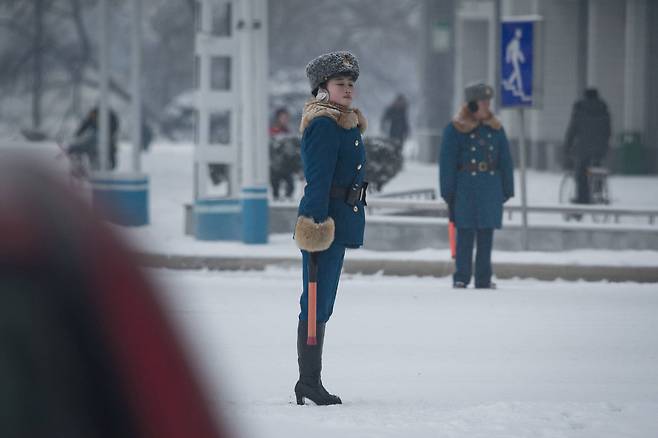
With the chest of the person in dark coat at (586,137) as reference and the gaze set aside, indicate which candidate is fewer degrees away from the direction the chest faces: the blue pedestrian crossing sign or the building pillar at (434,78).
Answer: the building pillar

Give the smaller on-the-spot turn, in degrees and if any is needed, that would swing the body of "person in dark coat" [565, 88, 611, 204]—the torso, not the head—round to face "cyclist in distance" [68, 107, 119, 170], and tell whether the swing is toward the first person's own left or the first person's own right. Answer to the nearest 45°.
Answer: approximately 45° to the first person's own left

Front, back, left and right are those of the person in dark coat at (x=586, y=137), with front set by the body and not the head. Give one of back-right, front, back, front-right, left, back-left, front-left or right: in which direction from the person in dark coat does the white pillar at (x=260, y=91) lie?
back-left

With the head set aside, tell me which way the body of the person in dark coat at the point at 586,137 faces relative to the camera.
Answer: away from the camera

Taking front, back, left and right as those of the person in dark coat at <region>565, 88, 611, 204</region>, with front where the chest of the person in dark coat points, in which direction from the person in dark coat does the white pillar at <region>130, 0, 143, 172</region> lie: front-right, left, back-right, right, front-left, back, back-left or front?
left

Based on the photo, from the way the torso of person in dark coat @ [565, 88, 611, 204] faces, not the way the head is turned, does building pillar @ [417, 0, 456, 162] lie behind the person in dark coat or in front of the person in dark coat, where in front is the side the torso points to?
in front

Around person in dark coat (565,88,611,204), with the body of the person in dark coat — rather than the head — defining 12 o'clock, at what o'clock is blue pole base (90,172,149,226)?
The blue pole base is roughly at 8 o'clock from the person in dark coat.

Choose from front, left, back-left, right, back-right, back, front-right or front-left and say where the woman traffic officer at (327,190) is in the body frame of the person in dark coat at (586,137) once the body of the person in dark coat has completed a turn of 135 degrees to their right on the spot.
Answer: front-right

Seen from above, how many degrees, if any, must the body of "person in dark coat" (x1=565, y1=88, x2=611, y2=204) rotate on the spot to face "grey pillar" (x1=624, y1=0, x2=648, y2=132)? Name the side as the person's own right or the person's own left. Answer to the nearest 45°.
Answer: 0° — they already face it

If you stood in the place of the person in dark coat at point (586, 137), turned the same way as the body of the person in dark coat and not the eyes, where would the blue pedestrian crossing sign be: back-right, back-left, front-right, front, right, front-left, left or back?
back

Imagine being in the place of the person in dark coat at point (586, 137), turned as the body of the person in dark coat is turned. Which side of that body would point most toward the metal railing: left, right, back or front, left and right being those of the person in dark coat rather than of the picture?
back
